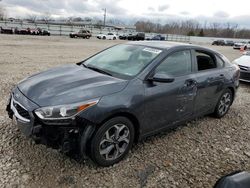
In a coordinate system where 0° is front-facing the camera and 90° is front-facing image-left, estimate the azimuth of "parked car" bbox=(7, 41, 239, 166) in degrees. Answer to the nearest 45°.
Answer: approximately 45°

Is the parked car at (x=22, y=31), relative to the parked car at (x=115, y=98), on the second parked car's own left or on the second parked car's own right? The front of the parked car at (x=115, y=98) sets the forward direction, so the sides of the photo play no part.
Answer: on the second parked car's own right
